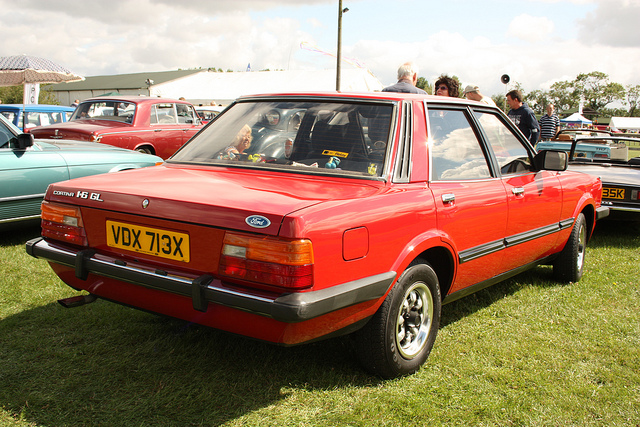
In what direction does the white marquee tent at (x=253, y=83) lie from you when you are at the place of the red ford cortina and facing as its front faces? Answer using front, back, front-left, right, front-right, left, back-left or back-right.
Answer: front-left

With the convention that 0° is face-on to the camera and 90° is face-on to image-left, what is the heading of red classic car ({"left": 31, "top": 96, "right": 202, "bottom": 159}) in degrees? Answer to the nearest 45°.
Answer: approximately 225°

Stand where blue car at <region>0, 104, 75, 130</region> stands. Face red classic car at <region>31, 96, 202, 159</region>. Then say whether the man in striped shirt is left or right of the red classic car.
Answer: left

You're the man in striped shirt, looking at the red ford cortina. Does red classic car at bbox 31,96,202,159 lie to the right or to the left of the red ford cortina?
right

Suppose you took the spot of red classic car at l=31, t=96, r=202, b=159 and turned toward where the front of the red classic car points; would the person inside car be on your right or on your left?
on your right

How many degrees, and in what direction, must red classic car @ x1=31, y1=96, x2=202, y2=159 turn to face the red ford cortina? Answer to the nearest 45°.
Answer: approximately 135° to its right

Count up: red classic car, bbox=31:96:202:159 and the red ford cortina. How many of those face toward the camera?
0

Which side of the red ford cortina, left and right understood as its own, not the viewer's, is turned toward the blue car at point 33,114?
left

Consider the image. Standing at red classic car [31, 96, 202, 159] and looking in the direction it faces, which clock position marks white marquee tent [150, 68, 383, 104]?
The white marquee tent is roughly at 11 o'clock from the red classic car.

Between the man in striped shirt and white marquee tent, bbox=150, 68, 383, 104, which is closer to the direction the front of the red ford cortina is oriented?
the man in striped shirt

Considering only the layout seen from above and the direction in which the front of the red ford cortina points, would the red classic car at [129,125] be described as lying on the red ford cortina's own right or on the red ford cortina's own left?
on the red ford cortina's own left
